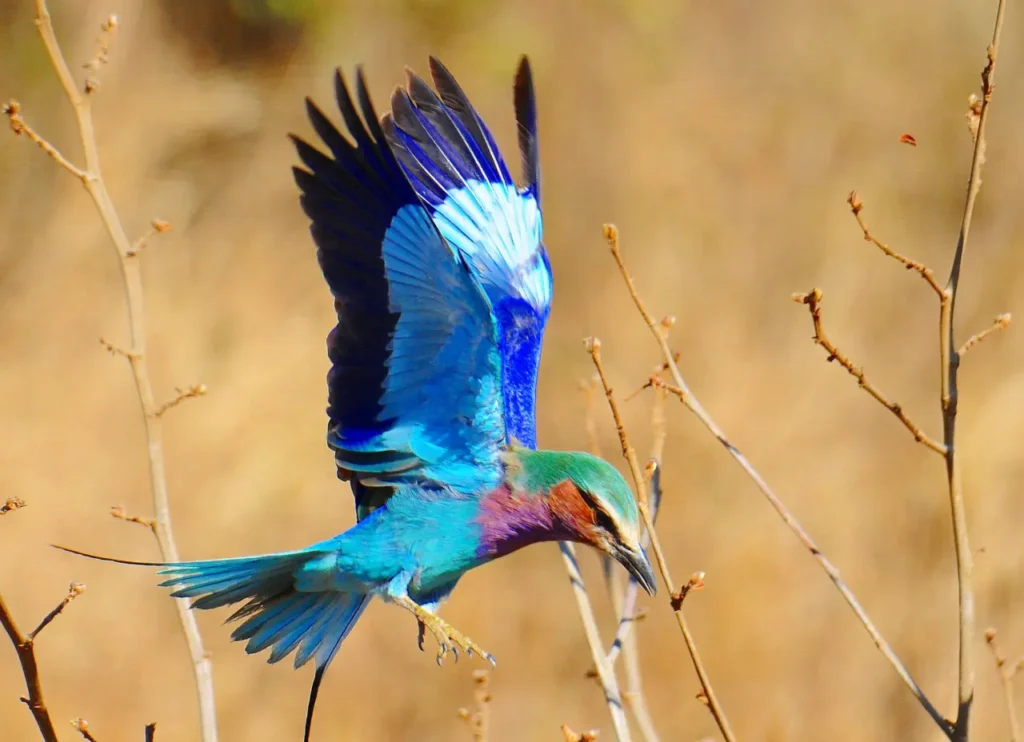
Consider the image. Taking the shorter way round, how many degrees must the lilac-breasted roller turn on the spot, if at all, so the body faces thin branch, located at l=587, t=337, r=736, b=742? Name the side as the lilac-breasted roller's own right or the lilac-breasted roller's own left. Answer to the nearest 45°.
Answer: approximately 45° to the lilac-breasted roller's own right

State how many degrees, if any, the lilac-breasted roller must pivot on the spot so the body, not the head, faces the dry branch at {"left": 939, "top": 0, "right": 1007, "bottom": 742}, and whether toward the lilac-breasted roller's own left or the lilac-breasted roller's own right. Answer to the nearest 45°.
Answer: approximately 45° to the lilac-breasted roller's own right

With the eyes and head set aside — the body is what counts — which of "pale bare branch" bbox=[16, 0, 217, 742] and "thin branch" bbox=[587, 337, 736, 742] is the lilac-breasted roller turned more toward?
the thin branch

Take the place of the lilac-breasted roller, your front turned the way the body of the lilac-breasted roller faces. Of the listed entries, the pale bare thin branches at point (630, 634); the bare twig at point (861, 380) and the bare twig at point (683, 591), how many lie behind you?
0

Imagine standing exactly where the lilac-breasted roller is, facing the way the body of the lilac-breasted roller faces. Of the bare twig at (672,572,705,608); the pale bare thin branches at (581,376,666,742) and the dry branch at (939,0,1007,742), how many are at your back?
0

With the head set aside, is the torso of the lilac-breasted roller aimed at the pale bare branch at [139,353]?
no

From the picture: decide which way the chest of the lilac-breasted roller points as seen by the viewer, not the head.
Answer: to the viewer's right

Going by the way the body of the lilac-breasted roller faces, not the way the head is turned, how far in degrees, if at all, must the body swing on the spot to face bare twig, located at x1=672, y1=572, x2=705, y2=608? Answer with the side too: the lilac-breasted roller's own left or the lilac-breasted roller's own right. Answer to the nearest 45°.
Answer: approximately 45° to the lilac-breasted roller's own right

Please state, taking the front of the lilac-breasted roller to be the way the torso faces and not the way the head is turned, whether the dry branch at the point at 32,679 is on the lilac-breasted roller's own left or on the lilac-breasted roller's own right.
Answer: on the lilac-breasted roller's own right
